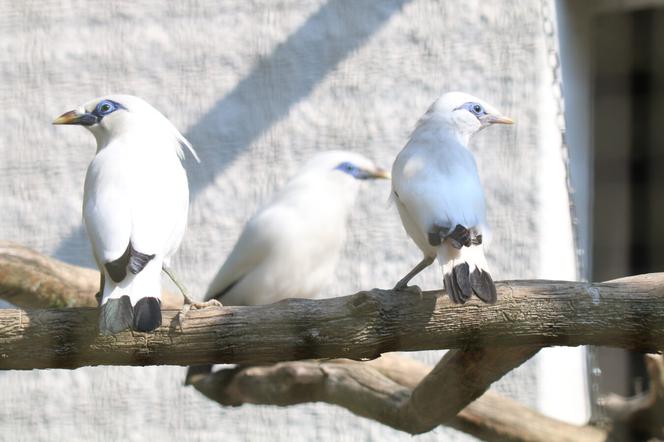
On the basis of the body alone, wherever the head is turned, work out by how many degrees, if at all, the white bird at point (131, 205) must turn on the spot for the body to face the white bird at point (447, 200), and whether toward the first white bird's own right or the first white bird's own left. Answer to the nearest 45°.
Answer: approximately 90° to the first white bird's own right

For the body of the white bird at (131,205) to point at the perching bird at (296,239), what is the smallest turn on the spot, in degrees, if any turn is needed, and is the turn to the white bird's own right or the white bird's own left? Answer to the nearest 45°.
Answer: approximately 45° to the white bird's own right

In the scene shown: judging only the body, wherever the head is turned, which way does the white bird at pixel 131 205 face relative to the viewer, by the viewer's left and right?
facing away from the viewer
